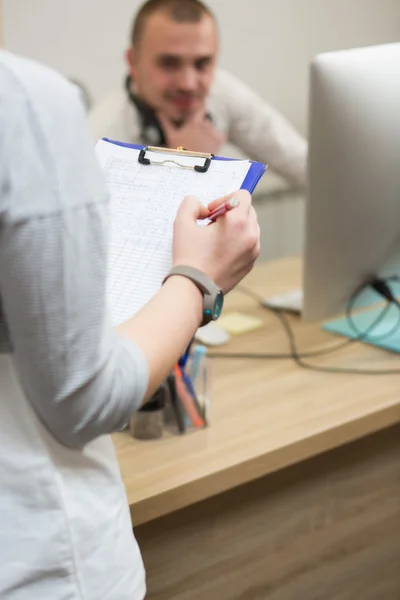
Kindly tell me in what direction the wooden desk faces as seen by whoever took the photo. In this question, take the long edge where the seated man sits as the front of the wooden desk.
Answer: facing away from the viewer and to the left of the viewer

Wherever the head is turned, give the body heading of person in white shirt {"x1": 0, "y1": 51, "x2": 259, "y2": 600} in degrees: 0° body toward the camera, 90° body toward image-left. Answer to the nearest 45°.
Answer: approximately 225°
